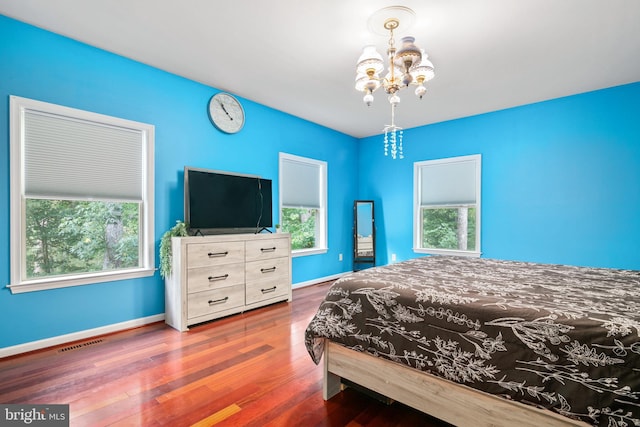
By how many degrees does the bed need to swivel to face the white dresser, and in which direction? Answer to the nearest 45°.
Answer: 0° — it already faces it

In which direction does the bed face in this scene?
to the viewer's left

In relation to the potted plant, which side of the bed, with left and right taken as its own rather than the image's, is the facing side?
front

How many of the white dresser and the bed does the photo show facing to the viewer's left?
1

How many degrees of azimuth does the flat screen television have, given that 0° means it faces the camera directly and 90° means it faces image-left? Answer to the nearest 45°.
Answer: approximately 315°

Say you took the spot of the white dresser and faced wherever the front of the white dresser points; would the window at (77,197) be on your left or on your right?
on your right

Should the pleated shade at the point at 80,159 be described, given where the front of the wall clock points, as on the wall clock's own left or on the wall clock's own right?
on the wall clock's own right

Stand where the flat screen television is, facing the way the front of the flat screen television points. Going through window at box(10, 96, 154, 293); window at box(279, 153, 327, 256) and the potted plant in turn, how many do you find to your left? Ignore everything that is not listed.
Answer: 1

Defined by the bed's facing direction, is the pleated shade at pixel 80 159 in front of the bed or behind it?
in front

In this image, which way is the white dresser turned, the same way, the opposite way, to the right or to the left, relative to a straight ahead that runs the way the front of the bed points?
the opposite way

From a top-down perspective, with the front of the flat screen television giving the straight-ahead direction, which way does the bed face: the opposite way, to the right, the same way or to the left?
the opposite way
